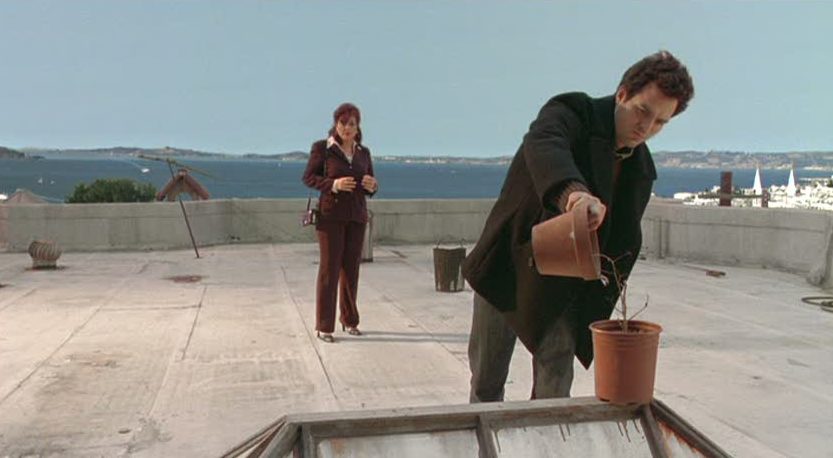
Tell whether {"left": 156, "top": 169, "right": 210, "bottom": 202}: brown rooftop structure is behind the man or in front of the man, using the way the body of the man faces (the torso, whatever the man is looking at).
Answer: behind
